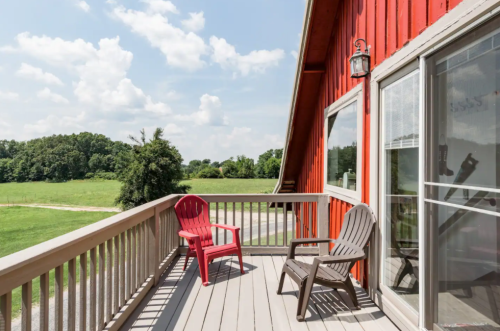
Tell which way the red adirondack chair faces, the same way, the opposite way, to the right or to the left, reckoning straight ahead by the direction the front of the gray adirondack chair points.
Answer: to the left

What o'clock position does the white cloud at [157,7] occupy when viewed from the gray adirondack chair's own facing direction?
The white cloud is roughly at 3 o'clock from the gray adirondack chair.

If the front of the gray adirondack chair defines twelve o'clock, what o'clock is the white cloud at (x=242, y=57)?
The white cloud is roughly at 4 o'clock from the gray adirondack chair.

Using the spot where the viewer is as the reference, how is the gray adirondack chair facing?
facing the viewer and to the left of the viewer

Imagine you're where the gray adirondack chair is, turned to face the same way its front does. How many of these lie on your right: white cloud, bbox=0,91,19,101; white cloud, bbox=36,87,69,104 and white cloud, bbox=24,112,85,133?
3

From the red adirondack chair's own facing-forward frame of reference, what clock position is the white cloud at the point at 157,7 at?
The white cloud is roughly at 7 o'clock from the red adirondack chair.

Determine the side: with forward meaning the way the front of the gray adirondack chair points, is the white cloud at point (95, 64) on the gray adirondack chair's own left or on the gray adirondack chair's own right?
on the gray adirondack chair's own right

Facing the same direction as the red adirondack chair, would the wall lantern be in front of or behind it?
in front

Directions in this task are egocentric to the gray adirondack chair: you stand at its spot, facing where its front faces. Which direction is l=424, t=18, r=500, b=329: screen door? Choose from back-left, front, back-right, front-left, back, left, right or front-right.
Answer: left

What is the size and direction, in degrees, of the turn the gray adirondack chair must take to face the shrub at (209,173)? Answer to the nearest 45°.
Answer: approximately 90° to its right

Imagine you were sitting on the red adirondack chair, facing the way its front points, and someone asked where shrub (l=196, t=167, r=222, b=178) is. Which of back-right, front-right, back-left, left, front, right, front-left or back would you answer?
back-left

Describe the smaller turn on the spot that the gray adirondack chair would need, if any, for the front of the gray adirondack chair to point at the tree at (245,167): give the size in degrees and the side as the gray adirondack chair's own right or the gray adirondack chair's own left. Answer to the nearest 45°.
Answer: approximately 135° to the gray adirondack chair's own right

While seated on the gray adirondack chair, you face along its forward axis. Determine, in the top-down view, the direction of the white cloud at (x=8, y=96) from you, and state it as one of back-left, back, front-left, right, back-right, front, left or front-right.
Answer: right

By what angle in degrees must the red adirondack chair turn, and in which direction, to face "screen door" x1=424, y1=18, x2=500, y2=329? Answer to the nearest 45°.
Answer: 0° — it already faces it

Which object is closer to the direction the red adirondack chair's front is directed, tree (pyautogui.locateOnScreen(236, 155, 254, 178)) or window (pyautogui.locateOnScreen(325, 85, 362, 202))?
the window

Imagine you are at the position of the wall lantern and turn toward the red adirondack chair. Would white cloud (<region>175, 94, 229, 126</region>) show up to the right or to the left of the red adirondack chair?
right

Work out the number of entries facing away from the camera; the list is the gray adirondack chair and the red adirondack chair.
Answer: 0

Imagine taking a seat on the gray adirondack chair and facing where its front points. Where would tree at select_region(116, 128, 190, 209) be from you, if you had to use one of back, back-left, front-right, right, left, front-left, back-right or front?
right

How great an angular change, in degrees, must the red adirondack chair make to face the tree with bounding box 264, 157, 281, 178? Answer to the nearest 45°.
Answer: approximately 135° to its left

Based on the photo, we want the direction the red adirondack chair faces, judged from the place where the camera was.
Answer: facing the viewer and to the right of the viewer

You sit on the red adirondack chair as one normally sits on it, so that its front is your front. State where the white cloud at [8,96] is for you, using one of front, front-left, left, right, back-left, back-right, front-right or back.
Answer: back
